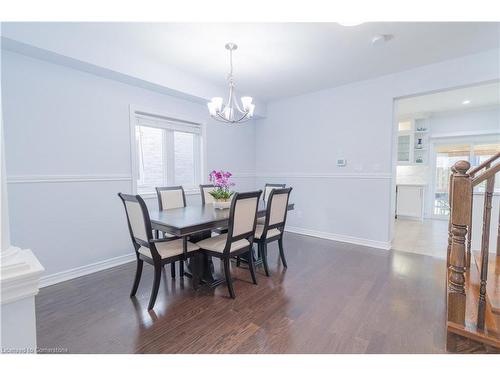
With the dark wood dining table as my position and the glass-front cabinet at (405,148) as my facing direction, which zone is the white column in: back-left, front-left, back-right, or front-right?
back-right

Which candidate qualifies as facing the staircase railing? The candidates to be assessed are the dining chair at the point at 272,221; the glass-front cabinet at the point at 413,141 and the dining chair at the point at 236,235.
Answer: the glass-front cabinet

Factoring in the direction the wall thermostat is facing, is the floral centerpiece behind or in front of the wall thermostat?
in front

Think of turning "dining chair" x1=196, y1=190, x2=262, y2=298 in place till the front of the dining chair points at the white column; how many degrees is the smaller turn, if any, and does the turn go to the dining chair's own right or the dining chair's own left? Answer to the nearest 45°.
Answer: approximately 90° to the dining chair's own left

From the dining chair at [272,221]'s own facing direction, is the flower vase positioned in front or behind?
in front

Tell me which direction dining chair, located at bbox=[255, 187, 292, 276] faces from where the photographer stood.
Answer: facing away from the viewer and to the left of the viewer

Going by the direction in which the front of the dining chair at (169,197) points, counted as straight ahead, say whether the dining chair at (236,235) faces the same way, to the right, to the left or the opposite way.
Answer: the opposite way

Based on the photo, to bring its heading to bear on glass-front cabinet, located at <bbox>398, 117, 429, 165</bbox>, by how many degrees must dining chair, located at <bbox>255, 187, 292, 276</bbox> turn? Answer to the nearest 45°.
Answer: approximately 90° to its right

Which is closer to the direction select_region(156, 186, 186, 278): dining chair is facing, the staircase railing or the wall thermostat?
the staircase railing

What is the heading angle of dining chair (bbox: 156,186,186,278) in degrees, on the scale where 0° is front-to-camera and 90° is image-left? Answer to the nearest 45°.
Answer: approximately 315°

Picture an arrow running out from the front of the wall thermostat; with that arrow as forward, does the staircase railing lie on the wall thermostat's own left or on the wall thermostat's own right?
on the wall thermostat's own left

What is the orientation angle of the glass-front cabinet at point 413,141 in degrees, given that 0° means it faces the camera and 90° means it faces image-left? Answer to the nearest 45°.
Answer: approximately 0°

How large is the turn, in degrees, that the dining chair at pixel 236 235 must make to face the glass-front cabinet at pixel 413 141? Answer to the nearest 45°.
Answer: approximately 90° to its right
